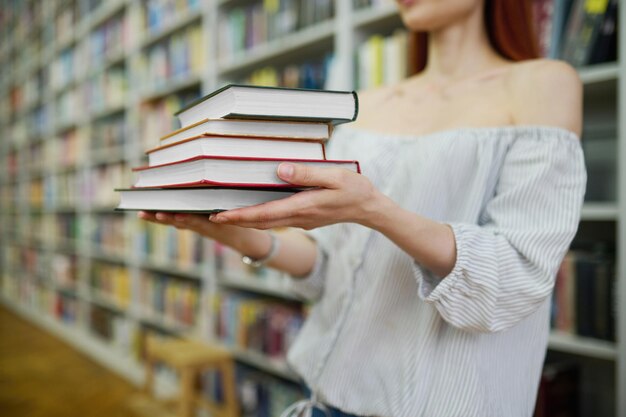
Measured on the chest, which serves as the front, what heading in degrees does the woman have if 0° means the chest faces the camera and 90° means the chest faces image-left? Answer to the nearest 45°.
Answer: approximately 45°

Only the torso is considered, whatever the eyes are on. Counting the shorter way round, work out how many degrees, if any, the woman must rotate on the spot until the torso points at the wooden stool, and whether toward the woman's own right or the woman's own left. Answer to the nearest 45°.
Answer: approximately 90° to the woman's own right
